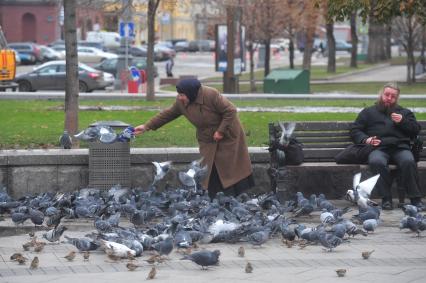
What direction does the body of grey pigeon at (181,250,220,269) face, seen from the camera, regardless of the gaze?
to the viewer's right

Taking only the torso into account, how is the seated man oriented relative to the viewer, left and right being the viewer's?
facing the viewer

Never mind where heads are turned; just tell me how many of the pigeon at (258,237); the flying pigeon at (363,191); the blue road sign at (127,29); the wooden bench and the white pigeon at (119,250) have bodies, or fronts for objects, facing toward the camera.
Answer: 2

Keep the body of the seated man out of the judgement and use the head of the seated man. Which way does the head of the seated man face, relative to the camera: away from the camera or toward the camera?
toward the camera

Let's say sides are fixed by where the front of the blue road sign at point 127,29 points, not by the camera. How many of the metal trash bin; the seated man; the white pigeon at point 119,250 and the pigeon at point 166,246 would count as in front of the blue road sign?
4

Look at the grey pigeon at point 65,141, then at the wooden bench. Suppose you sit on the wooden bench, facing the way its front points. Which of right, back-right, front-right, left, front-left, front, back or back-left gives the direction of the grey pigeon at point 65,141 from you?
right

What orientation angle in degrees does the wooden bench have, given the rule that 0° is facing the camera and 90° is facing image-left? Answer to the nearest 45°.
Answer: approximately 0°

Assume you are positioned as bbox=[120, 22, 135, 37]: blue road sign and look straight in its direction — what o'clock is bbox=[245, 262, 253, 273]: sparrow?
The sparrow is roughly at 12 o'clock from the blue road sign.

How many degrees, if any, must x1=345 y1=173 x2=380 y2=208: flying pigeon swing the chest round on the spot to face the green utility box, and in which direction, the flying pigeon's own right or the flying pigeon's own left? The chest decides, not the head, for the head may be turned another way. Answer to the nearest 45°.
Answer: approximately 90° to the flying pigeon's own right

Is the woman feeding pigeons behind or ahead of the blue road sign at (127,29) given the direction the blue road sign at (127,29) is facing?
ahead
